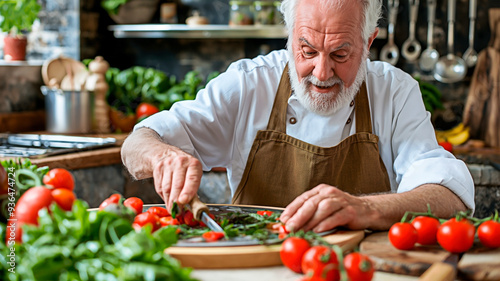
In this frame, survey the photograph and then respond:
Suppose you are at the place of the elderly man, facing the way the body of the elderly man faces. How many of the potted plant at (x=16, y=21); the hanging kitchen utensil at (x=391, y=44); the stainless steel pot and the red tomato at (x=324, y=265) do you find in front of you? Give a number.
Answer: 1

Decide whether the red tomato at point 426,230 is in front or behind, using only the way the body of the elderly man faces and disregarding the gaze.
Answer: in front

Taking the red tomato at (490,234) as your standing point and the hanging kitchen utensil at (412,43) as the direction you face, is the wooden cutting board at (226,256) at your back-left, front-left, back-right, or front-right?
back-left

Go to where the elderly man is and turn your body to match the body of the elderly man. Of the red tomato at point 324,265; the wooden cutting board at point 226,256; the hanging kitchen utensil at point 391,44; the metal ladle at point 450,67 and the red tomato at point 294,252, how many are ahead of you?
3

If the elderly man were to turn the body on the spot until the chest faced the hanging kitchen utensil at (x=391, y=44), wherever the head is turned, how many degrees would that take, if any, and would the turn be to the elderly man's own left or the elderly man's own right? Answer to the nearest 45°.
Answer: approximately 180°

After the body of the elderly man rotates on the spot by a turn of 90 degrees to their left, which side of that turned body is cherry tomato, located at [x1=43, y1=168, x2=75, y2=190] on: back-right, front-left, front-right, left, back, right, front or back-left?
back-right

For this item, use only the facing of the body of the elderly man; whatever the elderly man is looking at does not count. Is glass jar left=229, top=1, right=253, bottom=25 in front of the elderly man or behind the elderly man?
behind

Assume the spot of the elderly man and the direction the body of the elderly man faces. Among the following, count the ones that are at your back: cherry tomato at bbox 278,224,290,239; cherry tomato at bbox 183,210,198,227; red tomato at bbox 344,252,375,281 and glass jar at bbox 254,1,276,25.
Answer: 1

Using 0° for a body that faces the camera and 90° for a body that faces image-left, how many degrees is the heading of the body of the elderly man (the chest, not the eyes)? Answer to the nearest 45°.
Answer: approximately 0°

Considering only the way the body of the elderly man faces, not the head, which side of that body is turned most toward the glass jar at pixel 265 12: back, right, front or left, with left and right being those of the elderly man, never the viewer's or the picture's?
back

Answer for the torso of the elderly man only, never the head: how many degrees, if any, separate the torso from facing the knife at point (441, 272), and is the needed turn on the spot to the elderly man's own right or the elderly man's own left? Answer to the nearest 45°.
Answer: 0° — they already face it

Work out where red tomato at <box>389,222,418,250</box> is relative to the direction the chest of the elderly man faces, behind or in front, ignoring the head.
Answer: in front

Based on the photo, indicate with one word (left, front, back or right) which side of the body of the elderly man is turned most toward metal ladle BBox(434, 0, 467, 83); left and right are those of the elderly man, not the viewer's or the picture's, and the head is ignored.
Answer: back

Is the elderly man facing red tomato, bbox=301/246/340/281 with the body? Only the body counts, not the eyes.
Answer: yes

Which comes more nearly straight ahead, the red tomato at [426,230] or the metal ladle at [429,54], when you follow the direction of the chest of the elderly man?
the red tomato

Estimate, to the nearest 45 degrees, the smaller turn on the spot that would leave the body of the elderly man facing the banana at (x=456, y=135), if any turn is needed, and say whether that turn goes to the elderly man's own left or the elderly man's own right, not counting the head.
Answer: approximately 135° to the elderly man's own left

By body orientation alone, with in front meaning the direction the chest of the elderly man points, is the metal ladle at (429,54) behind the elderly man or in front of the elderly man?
behind

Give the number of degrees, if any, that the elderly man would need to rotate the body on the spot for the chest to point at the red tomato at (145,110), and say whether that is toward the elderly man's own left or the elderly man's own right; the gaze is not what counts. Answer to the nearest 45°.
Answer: approximately 135° to the elderly man's own right
